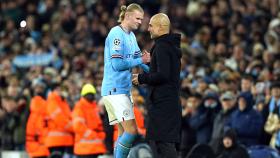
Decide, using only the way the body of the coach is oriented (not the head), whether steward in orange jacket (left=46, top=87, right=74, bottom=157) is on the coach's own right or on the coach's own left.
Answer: on the coach's own right

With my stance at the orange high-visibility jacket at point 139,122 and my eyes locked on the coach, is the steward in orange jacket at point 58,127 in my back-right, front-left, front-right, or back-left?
back-right

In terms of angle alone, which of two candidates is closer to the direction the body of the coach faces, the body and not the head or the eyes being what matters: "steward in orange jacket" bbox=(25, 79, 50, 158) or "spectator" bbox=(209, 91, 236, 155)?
the steward in orange jacket

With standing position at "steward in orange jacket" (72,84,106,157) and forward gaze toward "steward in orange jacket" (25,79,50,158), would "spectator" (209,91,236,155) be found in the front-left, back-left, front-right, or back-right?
back-right

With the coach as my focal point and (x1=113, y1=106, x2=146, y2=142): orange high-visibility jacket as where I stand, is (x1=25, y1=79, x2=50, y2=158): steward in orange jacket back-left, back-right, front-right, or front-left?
back-right

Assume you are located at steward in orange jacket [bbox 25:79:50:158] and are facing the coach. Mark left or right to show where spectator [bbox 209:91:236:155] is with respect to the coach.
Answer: left

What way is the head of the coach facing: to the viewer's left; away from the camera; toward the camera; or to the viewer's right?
to the viewer's left

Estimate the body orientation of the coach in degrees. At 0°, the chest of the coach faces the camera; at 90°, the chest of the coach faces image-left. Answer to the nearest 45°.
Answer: approximately 90°

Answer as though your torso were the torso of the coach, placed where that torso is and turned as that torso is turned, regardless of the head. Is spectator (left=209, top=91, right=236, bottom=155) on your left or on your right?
on your right
